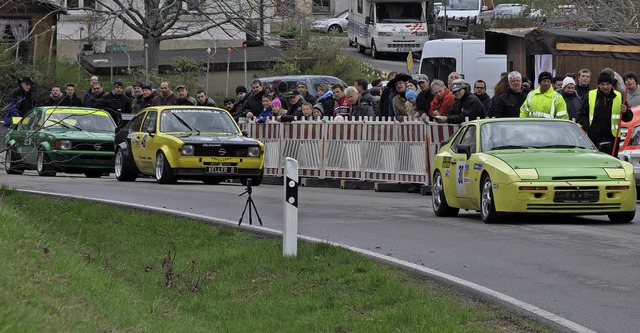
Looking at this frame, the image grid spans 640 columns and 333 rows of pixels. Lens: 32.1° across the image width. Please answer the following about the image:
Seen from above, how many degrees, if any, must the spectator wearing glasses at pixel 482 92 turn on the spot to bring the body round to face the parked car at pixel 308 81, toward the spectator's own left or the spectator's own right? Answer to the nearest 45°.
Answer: approximately 90° to the spectator's own right

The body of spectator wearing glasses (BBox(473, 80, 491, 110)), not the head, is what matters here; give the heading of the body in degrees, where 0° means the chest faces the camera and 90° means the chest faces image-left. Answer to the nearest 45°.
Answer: approximately 45°

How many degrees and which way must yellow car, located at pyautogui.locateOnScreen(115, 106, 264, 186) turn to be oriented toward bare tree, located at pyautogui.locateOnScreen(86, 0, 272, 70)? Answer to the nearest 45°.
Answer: approximately 135° to its left

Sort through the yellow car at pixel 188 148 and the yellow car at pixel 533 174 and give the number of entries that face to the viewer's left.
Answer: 0
